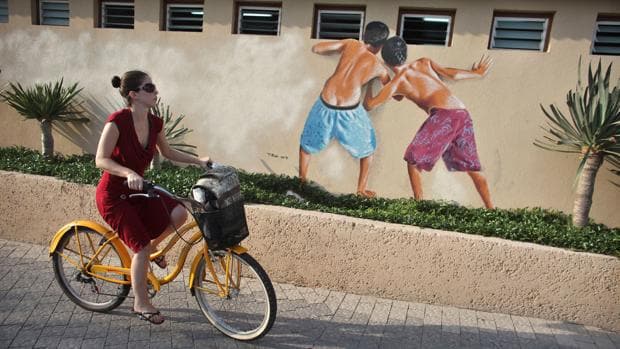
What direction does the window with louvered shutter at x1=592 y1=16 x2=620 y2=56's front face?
toward the camera

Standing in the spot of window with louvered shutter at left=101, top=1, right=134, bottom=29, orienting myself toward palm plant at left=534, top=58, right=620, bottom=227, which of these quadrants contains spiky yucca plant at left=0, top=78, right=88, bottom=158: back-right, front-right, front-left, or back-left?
back-right

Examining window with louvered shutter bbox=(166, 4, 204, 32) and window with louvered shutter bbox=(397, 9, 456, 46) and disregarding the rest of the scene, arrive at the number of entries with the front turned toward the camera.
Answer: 2

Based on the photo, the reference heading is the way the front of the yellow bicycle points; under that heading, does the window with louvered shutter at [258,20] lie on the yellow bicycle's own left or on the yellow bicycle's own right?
on the yellow bicycle's own left

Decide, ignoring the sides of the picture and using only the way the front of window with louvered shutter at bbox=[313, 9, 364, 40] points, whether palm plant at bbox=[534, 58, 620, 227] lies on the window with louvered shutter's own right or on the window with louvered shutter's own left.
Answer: on the window with louvered shutter's own left

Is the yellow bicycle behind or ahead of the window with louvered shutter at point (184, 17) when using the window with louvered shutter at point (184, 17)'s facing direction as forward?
ahead

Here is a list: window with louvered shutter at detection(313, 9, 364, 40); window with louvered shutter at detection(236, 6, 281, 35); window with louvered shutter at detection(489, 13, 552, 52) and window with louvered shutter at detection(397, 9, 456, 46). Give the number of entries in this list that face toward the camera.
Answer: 4

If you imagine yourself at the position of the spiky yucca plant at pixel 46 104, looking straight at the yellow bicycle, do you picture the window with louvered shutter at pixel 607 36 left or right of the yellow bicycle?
left

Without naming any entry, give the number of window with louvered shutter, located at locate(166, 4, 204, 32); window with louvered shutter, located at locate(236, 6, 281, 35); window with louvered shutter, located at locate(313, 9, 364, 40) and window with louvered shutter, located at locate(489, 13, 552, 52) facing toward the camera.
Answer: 4

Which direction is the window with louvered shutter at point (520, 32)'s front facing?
toward the camera

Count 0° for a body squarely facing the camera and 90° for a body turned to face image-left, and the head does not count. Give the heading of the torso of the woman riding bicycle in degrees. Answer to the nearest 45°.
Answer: approximately 315°

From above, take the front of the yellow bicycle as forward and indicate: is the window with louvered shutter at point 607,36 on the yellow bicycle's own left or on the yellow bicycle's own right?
on the yellow bicycle's own left

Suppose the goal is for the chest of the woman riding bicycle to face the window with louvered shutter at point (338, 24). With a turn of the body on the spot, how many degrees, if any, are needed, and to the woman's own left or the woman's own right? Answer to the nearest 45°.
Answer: approximately 90° to the woman's own left

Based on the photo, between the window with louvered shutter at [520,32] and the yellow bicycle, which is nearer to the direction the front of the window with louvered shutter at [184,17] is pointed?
the yellow bicycle

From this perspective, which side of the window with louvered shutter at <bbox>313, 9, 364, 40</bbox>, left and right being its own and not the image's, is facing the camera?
front

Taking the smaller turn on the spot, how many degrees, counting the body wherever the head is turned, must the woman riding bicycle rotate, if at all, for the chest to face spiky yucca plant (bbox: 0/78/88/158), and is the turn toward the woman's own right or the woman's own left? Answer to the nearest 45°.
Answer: approximately 135° to the woman's own left
